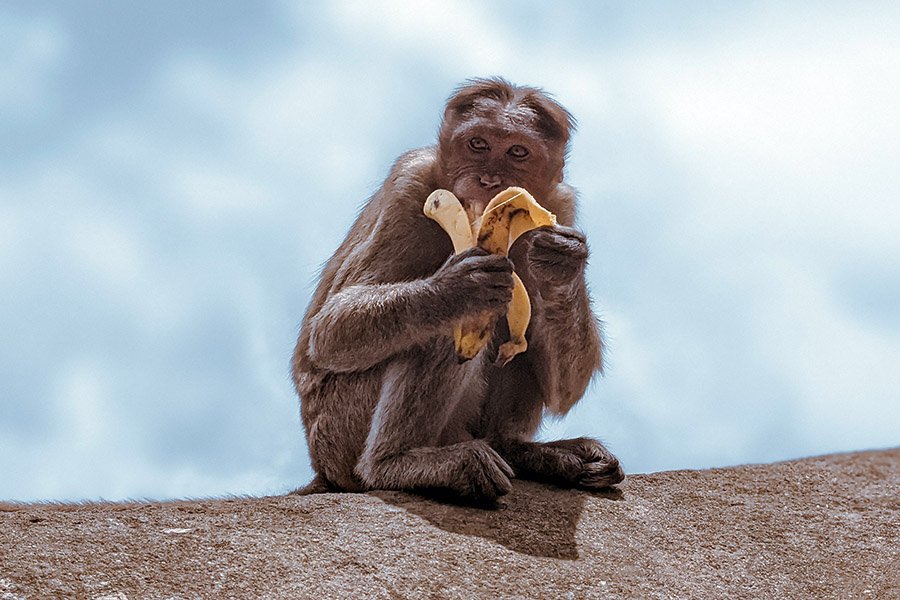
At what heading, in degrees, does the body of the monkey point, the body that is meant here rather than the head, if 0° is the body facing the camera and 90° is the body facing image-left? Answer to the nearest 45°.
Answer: approximately 315°
